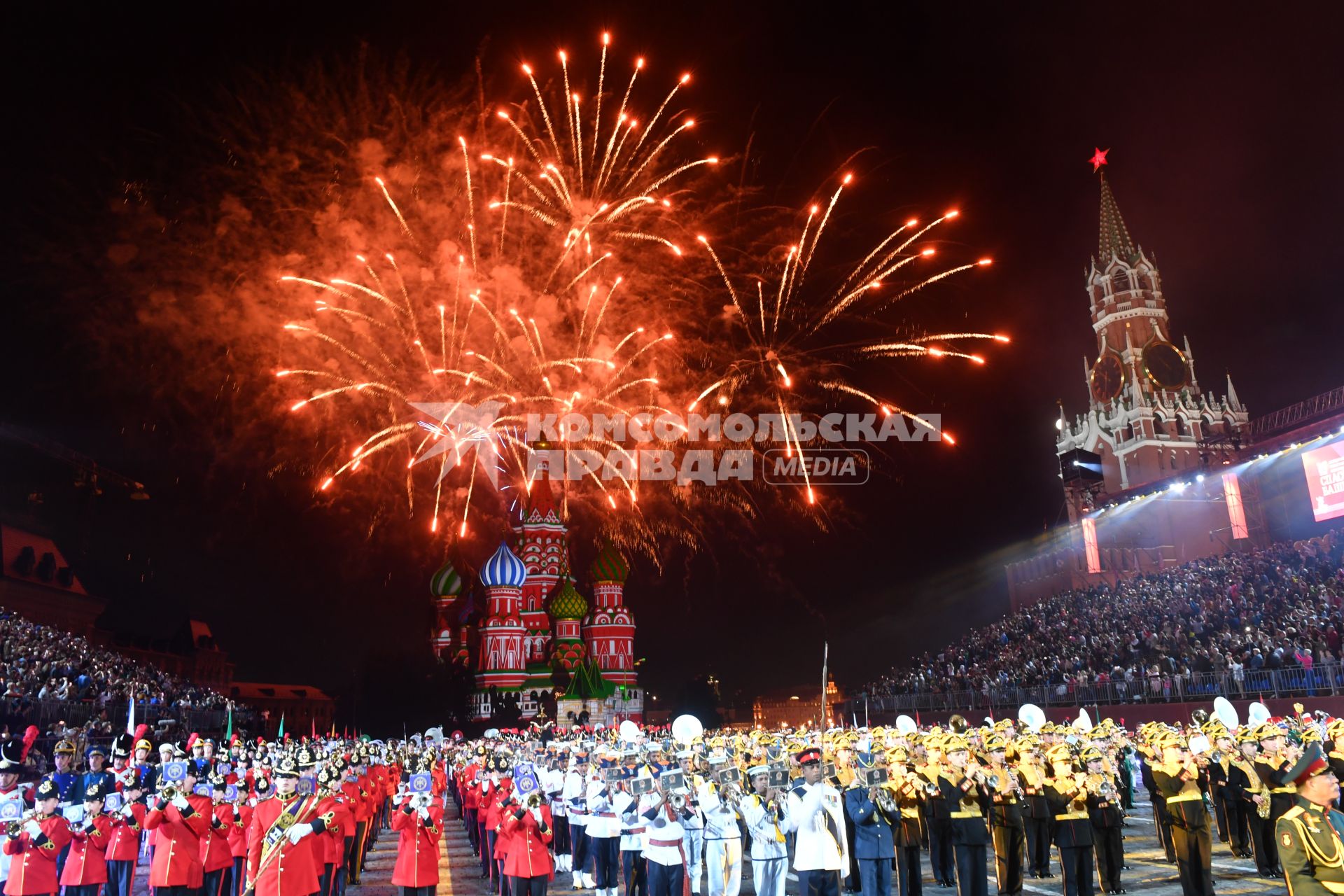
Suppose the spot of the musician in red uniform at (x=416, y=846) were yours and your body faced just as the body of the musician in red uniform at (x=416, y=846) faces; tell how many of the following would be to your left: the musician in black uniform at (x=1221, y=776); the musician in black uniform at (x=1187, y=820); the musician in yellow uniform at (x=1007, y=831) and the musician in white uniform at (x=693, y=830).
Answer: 4

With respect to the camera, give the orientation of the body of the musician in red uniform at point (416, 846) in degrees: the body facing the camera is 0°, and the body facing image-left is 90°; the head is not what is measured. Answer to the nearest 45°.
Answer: approximately 0°

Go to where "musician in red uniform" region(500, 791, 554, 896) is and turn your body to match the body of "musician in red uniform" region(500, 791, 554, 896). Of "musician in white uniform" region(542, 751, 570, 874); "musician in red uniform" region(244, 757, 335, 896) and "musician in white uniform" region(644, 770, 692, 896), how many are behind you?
1

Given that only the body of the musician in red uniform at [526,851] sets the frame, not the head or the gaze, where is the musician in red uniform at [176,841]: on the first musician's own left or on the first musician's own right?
on the first musician's own right

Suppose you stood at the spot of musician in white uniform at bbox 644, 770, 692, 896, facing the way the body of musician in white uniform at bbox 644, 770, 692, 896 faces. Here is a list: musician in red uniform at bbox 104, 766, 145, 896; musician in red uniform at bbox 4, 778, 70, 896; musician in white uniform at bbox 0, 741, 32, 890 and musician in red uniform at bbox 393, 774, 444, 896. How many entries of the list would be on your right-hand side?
4

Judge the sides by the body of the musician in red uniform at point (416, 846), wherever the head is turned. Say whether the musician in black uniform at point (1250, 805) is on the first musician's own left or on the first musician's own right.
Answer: on the first musician's own left

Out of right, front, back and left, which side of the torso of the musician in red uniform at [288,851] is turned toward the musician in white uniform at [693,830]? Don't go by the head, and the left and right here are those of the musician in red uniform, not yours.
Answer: left
